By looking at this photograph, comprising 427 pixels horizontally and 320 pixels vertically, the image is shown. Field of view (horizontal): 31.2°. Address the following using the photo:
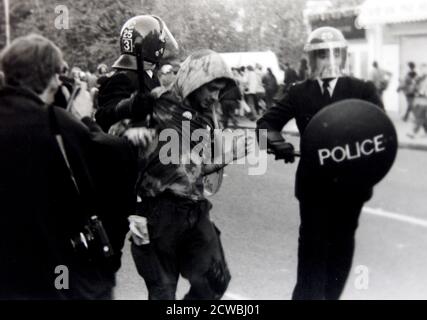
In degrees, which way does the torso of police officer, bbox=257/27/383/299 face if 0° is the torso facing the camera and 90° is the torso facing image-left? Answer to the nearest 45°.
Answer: approximately 0°

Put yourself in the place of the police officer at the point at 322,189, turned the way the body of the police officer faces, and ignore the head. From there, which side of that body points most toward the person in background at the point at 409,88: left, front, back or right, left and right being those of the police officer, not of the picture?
back

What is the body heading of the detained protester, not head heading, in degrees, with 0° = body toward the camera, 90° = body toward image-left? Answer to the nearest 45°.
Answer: approximately 315°

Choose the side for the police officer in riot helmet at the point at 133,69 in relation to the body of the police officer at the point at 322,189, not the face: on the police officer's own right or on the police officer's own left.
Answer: on the police officer's own right
